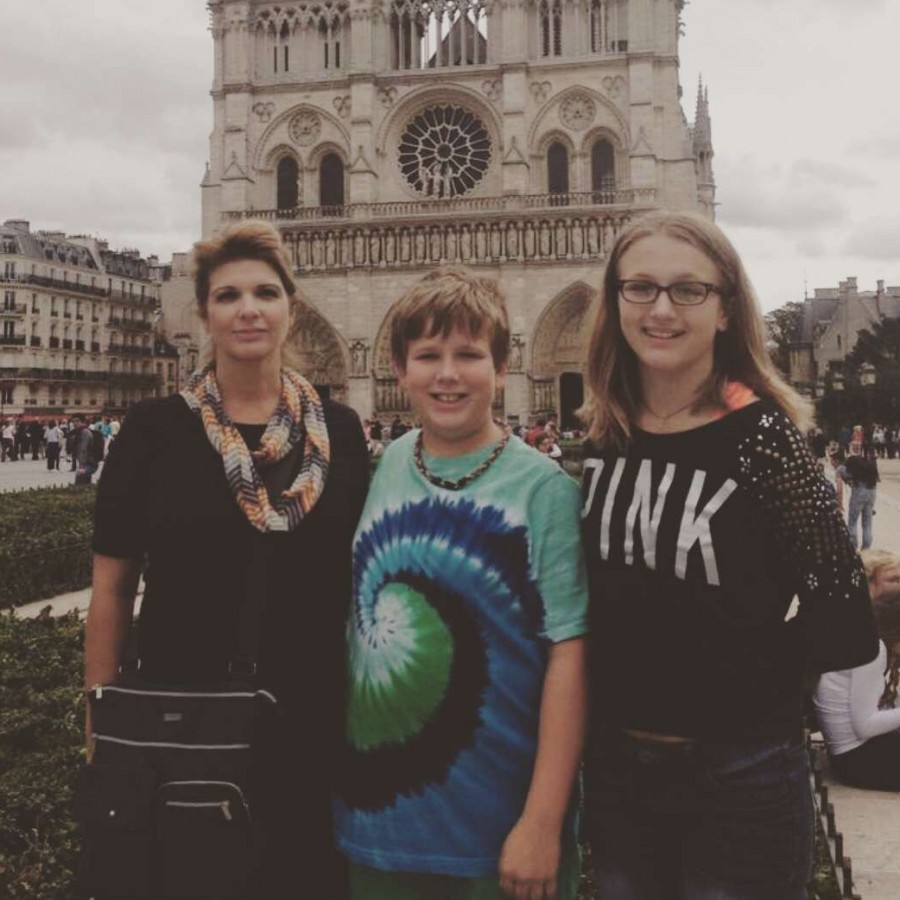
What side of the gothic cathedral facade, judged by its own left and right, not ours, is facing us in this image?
front

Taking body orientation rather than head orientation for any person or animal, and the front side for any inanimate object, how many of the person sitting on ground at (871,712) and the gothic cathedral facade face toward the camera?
1

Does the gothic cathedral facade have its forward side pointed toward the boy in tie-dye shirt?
yes

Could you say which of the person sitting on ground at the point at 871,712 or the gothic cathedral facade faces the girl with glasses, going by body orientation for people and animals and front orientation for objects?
the gothic cathedral facade

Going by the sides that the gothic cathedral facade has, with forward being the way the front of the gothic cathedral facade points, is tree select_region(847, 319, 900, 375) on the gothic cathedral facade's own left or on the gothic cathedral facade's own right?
on the gothic cathedral facade's own left

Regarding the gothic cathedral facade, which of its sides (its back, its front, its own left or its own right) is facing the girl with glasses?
front

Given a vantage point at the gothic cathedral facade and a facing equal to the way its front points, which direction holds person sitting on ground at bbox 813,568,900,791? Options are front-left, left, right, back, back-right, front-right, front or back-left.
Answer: front

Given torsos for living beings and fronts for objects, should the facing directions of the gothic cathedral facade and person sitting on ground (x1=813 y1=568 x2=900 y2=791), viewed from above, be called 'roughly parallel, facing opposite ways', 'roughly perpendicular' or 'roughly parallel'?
roughly perpendicular
